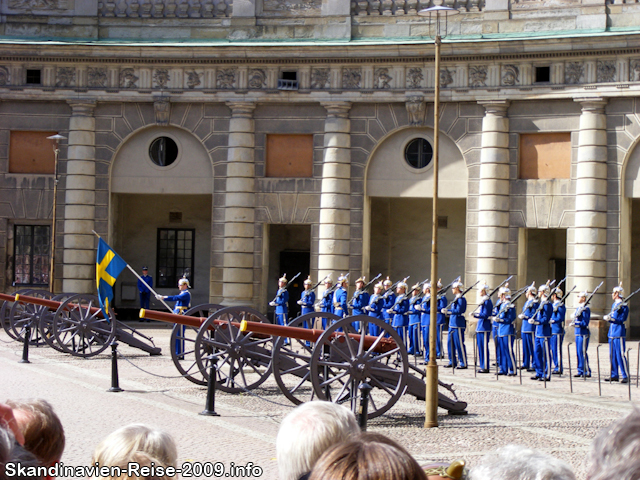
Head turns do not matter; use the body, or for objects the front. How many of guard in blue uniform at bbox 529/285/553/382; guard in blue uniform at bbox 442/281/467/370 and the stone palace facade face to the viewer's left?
2

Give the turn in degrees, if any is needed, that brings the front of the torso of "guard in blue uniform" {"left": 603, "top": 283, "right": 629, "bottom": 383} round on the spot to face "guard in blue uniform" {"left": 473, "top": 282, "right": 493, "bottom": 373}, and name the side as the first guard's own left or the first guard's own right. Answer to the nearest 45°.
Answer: approximately 45° to the first guard's own right

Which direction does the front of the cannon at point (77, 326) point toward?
to the viewer's left

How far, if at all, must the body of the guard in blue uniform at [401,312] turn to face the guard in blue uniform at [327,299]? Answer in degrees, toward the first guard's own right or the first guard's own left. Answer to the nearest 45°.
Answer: approximately 45° to the first guard's own right

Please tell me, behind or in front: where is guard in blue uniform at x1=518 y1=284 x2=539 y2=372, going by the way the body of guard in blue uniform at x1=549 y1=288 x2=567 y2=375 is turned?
in front

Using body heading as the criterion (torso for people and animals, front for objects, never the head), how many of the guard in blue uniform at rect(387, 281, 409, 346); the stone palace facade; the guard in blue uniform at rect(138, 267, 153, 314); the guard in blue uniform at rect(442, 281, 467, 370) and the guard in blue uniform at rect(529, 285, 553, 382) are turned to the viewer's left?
3

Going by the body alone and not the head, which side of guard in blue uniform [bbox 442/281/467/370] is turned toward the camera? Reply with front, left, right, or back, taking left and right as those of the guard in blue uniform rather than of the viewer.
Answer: left

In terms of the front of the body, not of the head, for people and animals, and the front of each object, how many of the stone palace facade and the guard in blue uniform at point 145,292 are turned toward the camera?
2
